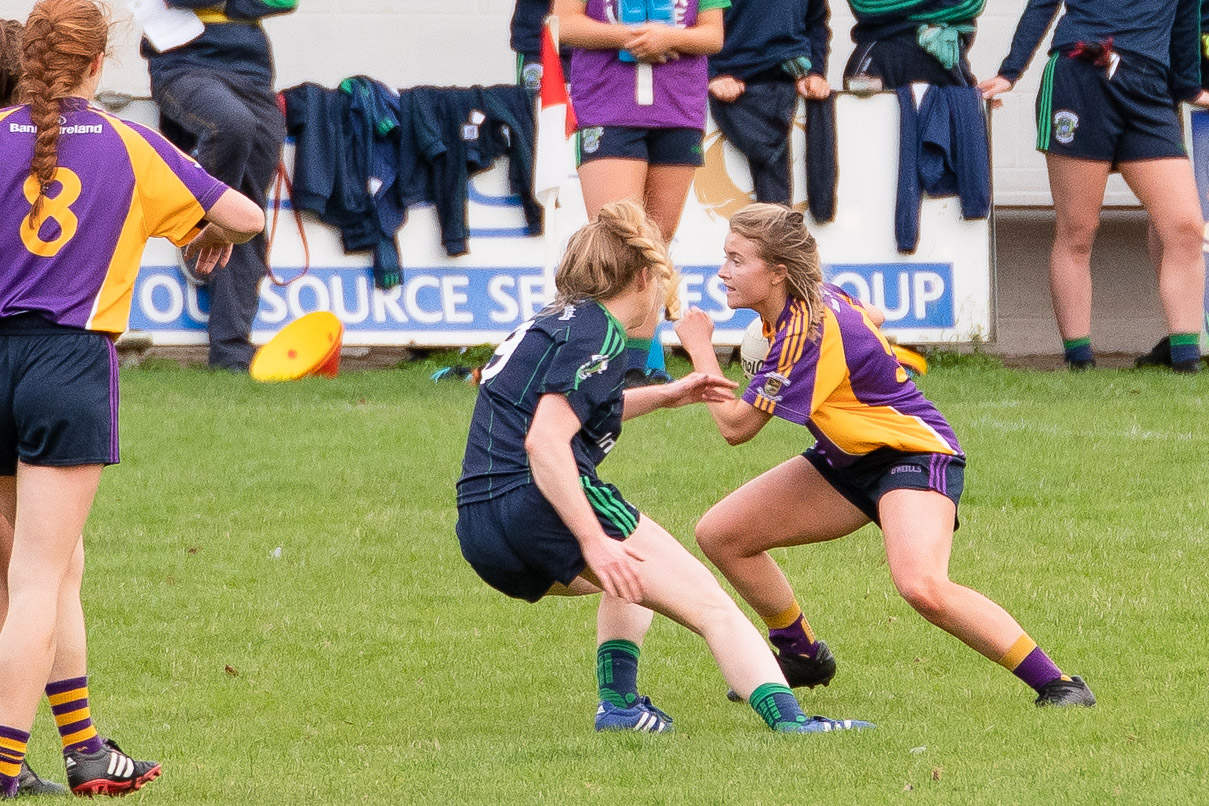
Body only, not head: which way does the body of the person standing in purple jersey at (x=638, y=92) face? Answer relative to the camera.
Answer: toward the camera

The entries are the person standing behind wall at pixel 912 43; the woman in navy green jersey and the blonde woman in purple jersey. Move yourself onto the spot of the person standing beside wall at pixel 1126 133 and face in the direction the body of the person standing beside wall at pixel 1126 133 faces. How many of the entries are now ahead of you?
2

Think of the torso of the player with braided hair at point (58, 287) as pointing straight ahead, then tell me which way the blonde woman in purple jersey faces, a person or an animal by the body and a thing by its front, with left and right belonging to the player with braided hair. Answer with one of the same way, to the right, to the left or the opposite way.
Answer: to the left

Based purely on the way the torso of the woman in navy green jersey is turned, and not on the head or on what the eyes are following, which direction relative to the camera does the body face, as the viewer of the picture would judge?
to the viewer's right

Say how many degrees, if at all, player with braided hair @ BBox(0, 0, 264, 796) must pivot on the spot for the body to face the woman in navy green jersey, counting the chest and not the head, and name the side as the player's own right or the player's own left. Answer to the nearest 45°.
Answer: approximately 45° to the player's own right

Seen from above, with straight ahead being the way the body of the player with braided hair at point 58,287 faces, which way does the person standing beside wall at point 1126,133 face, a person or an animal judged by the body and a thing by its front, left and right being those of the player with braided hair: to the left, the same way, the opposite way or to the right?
the opposite way

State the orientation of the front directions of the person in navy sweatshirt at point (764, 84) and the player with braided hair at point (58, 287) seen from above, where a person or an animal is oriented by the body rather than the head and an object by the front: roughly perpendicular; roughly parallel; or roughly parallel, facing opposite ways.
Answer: roughly parallel, facing opposite ways

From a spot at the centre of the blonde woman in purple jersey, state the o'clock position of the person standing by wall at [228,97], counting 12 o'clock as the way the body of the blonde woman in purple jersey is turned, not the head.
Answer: The person standing by wall is roughly at 2 o'clock from the blonde woman in purple jersey.

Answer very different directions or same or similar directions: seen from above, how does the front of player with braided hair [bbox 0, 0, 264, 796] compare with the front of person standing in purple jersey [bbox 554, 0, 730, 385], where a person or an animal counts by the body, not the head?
very different directions

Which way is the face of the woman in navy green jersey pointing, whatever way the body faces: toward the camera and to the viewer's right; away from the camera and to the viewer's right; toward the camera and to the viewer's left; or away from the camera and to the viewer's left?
away from the camera and to the viewer's right

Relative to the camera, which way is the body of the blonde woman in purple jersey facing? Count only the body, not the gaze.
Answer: to the viewer's left

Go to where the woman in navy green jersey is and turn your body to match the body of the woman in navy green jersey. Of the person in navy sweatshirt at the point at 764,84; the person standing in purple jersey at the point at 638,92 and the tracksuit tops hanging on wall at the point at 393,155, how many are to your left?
3

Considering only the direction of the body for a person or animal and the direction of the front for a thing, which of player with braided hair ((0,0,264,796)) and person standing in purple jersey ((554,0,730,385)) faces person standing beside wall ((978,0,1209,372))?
the player with braided hair

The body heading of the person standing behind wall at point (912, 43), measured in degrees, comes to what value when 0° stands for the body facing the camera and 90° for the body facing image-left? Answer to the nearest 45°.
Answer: approximately 0°

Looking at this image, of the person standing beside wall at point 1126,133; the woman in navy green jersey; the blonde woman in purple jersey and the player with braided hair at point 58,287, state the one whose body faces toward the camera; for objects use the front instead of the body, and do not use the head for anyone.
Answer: the person standing beside wall

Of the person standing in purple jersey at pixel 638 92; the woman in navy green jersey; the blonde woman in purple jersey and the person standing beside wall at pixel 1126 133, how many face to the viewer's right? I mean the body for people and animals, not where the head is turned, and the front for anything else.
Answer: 1

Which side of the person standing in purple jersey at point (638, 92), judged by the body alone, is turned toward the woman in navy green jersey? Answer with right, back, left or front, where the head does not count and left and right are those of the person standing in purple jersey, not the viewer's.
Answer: front
